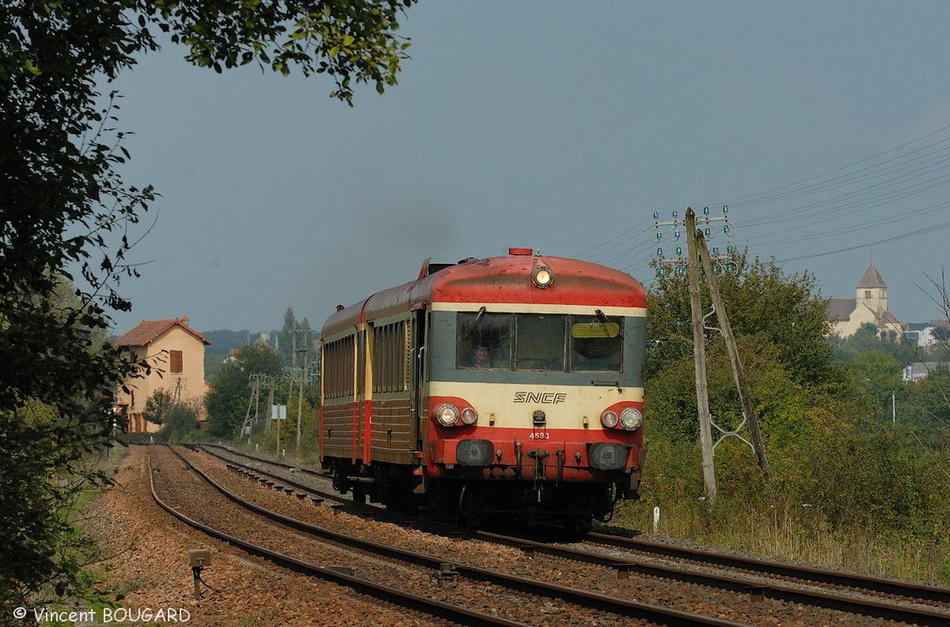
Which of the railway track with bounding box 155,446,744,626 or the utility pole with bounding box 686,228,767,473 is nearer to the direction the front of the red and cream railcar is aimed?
the railway track

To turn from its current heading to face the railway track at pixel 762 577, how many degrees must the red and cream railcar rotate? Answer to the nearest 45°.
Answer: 0° — it already faces it

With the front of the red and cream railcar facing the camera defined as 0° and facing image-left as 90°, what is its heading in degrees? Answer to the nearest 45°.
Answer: approximately 315°

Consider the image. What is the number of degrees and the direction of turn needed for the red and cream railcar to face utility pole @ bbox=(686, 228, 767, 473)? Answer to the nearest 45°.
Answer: approximately 90° to its left

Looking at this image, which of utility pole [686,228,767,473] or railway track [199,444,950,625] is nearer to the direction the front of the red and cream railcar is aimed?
the railway track
